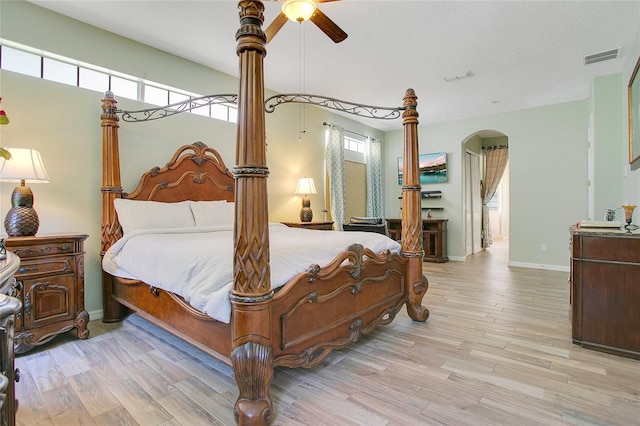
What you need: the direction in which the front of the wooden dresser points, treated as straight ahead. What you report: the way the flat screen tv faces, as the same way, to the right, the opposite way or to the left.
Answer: to the left

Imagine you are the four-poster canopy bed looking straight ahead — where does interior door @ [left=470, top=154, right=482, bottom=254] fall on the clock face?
The interior door is roughly at 9 o'clock from the four-poster canopy bed.

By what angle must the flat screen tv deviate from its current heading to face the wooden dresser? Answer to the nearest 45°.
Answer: approximately 45° to its left

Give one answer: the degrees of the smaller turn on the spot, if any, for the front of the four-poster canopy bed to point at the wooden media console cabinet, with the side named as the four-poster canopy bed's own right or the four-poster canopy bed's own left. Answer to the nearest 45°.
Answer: approximately 90° to the four-poster canopy bed's own left

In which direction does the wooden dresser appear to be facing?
to the viewer's left

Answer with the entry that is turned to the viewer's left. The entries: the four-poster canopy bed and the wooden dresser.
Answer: the wooden dresser

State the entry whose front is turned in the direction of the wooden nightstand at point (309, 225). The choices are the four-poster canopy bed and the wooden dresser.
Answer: the wooden dresser

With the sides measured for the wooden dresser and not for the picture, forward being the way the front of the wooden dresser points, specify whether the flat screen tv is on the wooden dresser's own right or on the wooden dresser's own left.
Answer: on the wooden dresser's own right

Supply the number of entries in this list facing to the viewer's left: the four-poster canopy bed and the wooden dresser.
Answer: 1
